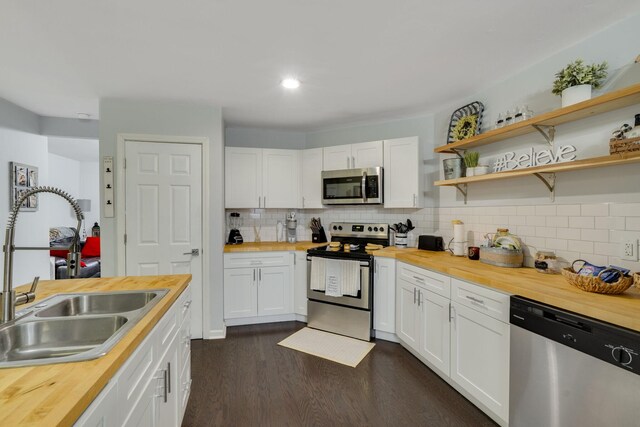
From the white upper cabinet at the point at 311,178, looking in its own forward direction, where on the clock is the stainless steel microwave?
The stainless steel microwave is roughly at 10 o'clock from the white upper cabinet.

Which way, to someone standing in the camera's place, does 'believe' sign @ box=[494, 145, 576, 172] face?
facing the viewer and to the left of the viewer

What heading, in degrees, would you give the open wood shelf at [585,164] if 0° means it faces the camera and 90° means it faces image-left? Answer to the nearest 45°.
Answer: approximately 45°

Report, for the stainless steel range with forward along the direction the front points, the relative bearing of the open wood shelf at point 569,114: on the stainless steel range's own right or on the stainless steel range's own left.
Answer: on the stainless steel range's own left

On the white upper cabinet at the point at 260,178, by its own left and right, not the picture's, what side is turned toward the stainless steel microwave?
left

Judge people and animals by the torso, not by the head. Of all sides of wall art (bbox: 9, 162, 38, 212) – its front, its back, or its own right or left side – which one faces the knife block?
front

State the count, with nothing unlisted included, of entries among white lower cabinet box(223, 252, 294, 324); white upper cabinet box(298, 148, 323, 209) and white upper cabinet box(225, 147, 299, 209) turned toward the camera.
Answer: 3

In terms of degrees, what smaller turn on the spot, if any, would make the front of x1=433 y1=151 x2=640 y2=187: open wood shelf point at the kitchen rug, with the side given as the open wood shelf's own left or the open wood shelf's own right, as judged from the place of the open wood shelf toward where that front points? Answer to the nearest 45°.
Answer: approximately 45° to the open wood shelf's own right

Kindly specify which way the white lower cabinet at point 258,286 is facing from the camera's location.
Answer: facing the viewer

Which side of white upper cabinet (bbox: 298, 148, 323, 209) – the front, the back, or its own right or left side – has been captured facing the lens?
front

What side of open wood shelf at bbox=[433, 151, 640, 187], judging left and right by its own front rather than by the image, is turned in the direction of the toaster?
right

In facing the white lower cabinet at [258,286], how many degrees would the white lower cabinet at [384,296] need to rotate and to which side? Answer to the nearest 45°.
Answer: approximately 45° to its right
